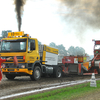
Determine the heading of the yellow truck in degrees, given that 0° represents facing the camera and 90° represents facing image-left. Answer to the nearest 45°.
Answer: approximately 45°
